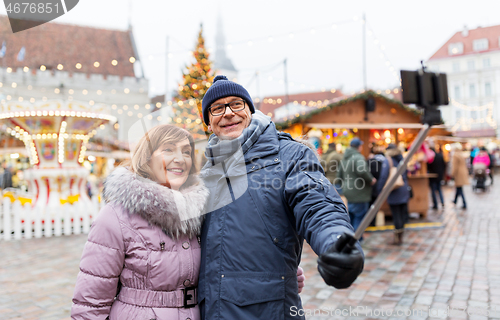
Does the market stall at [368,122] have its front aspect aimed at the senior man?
yes

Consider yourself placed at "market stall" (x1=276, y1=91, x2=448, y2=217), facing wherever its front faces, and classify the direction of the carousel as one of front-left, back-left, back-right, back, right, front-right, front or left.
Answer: right

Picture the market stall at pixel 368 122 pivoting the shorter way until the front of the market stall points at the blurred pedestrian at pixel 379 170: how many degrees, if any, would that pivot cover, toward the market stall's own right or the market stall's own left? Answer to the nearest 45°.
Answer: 0° — it already faces them

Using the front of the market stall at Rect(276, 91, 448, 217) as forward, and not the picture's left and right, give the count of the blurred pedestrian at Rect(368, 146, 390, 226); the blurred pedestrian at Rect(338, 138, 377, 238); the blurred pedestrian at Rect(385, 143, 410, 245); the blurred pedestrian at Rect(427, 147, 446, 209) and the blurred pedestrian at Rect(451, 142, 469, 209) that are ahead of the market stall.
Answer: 3

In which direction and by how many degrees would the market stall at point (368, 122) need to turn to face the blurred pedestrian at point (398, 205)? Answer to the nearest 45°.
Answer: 0° — it already faces them

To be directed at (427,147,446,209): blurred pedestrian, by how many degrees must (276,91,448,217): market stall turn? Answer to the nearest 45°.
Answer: approximately 135° to its left

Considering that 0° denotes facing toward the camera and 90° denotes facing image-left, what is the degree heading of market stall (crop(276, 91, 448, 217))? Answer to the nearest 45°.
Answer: approximately 0°

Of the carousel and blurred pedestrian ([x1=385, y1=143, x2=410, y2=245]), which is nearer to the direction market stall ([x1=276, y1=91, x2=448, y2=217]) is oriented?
the blurred pedestrian

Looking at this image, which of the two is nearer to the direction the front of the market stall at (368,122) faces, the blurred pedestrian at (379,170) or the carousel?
the blurred pedestrian

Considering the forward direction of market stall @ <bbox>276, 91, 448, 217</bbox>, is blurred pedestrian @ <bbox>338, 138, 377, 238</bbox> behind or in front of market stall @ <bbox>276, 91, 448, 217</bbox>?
in front
